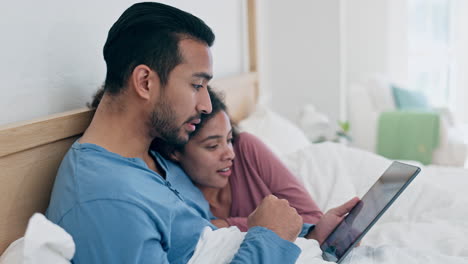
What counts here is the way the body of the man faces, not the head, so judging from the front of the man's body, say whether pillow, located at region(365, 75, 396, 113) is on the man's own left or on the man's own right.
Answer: on the man's own left

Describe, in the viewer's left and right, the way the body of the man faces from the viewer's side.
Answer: facing to the right of the viewer

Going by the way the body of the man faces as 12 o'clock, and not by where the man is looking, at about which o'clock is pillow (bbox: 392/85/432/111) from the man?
The pillow is roughly at 10 o'clock from the man.
